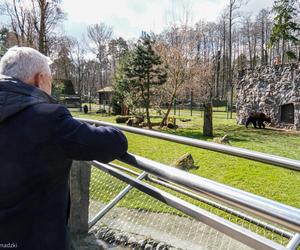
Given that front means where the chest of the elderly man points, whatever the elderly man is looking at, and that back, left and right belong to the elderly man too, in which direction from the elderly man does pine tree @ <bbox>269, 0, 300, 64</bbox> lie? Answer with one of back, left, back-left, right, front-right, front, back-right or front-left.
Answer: front

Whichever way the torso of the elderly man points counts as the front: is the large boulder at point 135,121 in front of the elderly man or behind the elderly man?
in front

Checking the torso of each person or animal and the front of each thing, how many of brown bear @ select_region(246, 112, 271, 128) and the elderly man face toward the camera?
0

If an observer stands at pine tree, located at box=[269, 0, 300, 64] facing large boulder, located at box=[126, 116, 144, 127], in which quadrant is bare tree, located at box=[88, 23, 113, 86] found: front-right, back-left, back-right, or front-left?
front-right

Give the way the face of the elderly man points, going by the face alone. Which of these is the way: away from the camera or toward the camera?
away from the camera

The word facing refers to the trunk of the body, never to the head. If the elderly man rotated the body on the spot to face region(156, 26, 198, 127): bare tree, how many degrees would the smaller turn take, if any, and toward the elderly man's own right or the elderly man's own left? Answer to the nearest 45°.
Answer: approximately 45° to the elderly man's own left

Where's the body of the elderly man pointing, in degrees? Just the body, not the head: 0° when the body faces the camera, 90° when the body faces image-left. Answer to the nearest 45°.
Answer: approximately 225°

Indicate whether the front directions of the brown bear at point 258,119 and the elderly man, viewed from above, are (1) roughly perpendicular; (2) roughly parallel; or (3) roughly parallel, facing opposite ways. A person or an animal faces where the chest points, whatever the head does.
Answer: roughly perpendicular
